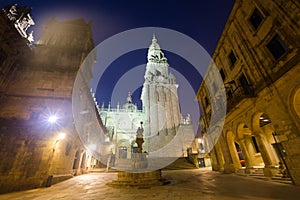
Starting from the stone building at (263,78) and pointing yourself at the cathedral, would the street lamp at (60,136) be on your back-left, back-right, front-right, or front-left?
front-left

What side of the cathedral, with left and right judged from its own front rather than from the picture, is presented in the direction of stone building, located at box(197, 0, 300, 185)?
front

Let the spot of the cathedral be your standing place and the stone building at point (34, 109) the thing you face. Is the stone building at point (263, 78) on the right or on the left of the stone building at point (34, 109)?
left

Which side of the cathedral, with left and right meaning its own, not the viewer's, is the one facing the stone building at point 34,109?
front

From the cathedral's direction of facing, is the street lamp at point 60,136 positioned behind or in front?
in front

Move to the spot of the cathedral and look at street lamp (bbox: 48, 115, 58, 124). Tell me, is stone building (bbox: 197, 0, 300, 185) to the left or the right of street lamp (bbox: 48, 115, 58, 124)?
left

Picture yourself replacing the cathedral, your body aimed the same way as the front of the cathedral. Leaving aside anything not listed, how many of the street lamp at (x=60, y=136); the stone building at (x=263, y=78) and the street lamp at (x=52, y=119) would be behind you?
0

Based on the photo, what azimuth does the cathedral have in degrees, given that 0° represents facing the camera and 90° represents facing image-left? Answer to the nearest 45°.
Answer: approximately 0°

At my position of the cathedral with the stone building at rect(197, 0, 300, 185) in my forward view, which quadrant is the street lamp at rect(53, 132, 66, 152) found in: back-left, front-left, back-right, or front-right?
front-right
